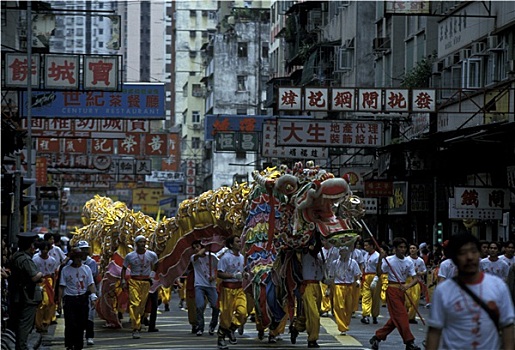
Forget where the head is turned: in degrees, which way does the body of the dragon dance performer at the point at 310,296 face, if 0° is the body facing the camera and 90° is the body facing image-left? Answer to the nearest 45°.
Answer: approximately 315°

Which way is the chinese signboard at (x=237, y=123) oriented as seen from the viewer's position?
toward the camera

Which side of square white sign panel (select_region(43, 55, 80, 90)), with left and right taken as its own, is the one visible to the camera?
front

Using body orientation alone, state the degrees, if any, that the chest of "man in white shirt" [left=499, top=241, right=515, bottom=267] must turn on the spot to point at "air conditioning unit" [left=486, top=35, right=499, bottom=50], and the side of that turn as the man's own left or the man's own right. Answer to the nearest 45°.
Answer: approximately 180°

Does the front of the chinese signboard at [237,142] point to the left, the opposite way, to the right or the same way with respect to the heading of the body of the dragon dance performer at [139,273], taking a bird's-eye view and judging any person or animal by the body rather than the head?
the same way

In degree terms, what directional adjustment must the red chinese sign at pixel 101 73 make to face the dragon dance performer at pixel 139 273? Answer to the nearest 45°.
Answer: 0° — it already faces them

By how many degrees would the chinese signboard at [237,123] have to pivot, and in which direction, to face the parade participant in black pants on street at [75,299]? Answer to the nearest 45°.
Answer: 0° — it already faces them

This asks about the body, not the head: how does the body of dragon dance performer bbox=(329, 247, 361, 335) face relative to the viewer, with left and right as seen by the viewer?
facing the viewer

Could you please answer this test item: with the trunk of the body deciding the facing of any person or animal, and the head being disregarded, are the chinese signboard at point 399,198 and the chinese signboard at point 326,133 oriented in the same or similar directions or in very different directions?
same or similar directions

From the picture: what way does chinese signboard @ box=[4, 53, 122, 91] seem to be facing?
toward the camera

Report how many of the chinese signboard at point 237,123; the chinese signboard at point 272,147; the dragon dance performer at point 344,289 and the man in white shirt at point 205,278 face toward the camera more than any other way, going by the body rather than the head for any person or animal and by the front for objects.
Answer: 4

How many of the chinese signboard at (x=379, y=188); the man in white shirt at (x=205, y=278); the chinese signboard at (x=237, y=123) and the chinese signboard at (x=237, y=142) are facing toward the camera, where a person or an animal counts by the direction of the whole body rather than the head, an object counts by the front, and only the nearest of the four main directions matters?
4

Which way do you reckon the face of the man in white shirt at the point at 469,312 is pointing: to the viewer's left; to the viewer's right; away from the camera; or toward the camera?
toward the camera

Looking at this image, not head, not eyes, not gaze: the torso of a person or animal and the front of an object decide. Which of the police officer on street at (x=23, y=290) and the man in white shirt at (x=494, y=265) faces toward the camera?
the man in white shirt

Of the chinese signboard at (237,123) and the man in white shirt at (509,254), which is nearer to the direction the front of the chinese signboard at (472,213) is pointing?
the man in white shirt
